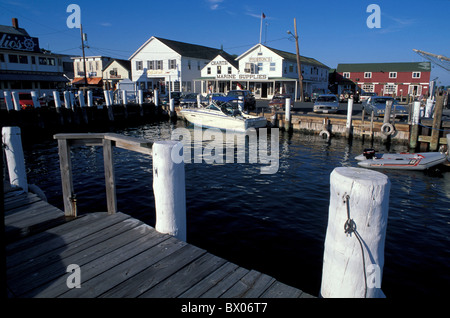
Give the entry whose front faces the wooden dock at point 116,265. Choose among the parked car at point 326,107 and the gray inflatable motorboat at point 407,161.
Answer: the parked car

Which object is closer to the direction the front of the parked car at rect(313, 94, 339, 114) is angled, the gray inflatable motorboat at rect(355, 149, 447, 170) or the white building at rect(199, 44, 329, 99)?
the gray inflatable motorboat

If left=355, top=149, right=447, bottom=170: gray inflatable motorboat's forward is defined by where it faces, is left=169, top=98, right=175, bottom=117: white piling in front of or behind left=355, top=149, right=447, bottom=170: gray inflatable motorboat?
behind

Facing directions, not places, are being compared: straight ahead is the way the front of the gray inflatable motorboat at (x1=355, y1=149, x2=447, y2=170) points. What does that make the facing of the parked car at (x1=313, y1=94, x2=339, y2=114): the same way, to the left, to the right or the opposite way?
to the right

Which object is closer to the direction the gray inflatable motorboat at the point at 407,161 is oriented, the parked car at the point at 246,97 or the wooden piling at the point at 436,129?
the wooden piling

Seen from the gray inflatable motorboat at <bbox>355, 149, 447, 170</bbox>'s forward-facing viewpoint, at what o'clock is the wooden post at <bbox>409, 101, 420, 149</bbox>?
The wooden post is roughly at 9 o'clock from the gray inflatable motorboat.

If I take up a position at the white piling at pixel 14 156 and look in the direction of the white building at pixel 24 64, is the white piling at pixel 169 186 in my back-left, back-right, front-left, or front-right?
back-right

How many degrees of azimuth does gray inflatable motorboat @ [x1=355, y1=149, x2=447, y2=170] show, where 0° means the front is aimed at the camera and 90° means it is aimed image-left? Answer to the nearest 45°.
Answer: approximately 270°

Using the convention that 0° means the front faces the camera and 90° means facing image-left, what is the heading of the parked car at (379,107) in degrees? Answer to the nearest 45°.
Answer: approximately 315°

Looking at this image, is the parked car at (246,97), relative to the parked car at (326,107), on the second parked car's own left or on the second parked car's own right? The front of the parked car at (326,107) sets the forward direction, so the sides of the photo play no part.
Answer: on the second parked car's own right

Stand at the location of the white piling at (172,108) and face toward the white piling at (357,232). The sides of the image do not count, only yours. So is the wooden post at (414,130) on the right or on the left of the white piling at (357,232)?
left

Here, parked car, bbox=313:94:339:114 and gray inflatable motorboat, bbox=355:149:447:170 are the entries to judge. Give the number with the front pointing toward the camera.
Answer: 1

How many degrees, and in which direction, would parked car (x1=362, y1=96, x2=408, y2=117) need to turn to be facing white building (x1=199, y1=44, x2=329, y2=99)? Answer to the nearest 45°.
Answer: approximately 180°
